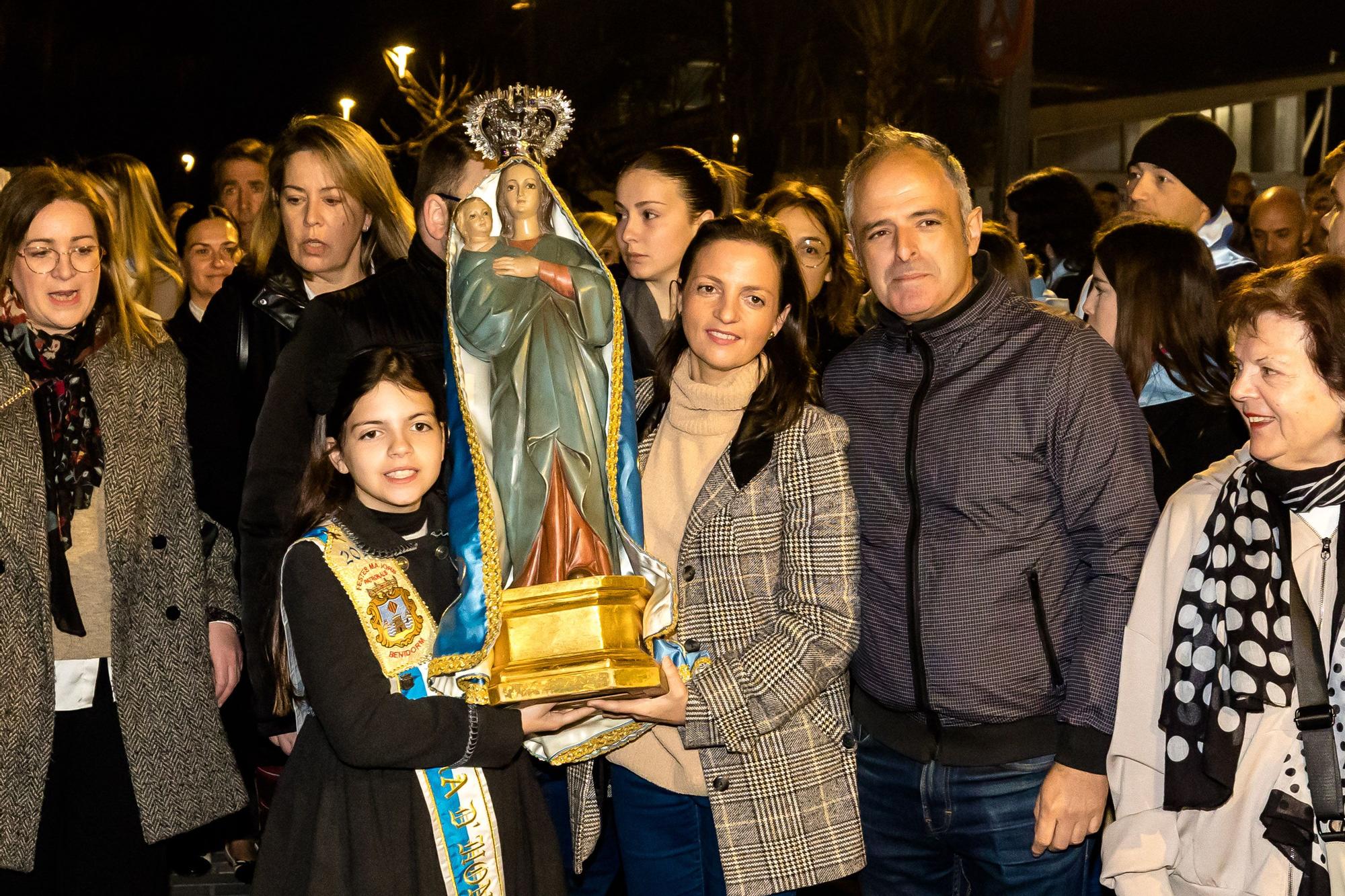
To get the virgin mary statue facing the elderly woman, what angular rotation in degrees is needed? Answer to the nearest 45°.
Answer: approximately 90° to its left

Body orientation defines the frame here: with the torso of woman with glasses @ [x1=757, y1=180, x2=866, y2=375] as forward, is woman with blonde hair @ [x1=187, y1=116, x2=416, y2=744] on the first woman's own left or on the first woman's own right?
on the first woman's own right

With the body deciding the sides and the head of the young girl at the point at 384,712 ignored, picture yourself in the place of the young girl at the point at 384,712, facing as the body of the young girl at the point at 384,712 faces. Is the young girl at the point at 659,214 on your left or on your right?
on your left

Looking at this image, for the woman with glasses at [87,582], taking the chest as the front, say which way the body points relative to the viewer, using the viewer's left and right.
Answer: facing the viewer

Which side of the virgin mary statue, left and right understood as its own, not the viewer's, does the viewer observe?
front

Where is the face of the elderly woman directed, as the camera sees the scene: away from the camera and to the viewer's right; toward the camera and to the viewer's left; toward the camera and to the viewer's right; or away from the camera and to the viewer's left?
toward the camera and to the viewer's left

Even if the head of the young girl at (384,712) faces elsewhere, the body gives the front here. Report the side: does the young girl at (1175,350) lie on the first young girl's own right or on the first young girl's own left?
on the first young girl's own left

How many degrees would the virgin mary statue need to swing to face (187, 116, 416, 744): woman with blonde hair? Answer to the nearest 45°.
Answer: approximately 135° to its right

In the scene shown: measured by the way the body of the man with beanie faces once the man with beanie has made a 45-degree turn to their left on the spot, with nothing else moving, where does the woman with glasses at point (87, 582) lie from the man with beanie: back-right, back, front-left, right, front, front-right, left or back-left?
front-right

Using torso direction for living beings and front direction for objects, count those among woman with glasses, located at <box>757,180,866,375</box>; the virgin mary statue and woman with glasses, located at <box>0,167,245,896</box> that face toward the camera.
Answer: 3

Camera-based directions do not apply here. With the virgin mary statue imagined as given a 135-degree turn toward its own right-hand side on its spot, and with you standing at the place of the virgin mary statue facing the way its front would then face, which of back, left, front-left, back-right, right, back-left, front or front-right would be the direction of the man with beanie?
right
